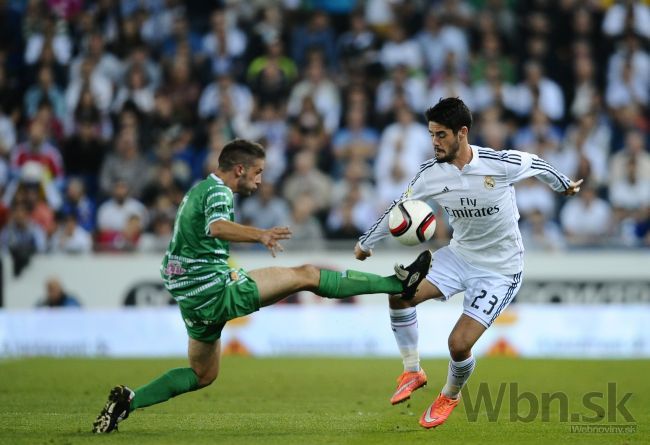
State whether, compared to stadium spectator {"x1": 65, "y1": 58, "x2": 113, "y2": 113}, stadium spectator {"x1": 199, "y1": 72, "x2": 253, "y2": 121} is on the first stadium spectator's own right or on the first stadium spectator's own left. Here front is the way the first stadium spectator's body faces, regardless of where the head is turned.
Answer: on the first stadium spectator's own left

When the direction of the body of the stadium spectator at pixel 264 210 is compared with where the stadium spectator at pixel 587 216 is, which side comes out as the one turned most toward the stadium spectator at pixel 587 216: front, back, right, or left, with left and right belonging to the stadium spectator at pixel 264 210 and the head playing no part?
left

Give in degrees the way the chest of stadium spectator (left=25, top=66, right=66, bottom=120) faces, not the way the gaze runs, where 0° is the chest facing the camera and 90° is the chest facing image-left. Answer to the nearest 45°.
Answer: approximately 0°

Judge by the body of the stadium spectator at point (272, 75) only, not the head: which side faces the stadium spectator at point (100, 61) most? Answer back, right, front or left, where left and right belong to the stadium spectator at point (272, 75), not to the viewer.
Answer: right

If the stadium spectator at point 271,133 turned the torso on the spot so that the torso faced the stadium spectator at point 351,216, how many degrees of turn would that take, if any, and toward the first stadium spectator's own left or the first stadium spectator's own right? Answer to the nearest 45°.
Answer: approximately 45° to the first stadium spectator's own left

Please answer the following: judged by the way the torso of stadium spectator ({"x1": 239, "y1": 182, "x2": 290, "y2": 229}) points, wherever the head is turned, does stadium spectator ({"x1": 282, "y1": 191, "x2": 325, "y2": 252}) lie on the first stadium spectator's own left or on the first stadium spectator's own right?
on the first stadium spectator's own left

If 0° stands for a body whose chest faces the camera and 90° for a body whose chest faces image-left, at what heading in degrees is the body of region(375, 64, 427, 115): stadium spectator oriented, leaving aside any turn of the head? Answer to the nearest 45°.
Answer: approximately 0°
